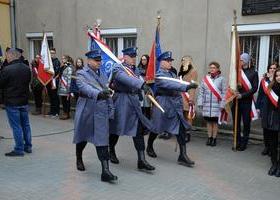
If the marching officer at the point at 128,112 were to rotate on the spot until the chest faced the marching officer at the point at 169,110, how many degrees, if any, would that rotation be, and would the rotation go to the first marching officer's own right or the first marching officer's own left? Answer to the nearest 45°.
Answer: approximately 90° to the first marching officer's own left

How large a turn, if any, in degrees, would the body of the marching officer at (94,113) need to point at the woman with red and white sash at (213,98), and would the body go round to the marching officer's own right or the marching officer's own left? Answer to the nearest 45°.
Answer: approximately 90° to the marching officer's own left

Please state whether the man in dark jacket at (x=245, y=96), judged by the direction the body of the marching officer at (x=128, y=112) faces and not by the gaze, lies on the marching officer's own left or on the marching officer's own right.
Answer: on the marching officer's own left

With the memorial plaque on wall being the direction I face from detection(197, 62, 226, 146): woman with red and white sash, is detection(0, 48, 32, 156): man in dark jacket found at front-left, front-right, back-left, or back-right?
back-left

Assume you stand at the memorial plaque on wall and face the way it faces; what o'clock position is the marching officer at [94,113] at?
The marching officer is roughly at 1 o'clock from the memorial plaque on wall.

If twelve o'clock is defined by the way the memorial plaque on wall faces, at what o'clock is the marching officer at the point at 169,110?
The marching officer is roughly at 1 o'clock from the memorial plaque on wall.

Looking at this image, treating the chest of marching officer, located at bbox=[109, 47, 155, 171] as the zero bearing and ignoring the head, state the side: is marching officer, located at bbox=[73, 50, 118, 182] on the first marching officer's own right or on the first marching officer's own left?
on the first marching officer's own right

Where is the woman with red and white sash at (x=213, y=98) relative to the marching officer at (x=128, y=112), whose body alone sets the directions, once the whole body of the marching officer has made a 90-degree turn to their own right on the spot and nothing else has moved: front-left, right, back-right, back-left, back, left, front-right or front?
back

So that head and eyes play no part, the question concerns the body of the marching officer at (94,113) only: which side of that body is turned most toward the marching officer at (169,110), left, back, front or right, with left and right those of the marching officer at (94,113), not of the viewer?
left
